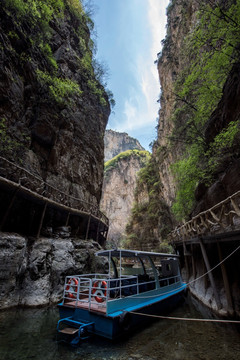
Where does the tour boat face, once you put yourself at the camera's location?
facing away from the viewer and to the right of the viewer

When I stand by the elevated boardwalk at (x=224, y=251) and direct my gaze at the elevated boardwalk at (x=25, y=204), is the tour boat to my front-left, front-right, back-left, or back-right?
front-left

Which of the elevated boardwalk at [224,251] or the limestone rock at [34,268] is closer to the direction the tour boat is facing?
the elevated boardwalk
